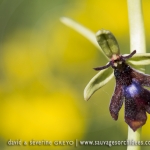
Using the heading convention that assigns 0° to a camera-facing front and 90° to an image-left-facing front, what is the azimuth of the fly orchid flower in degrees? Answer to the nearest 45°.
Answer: approximately 0°
